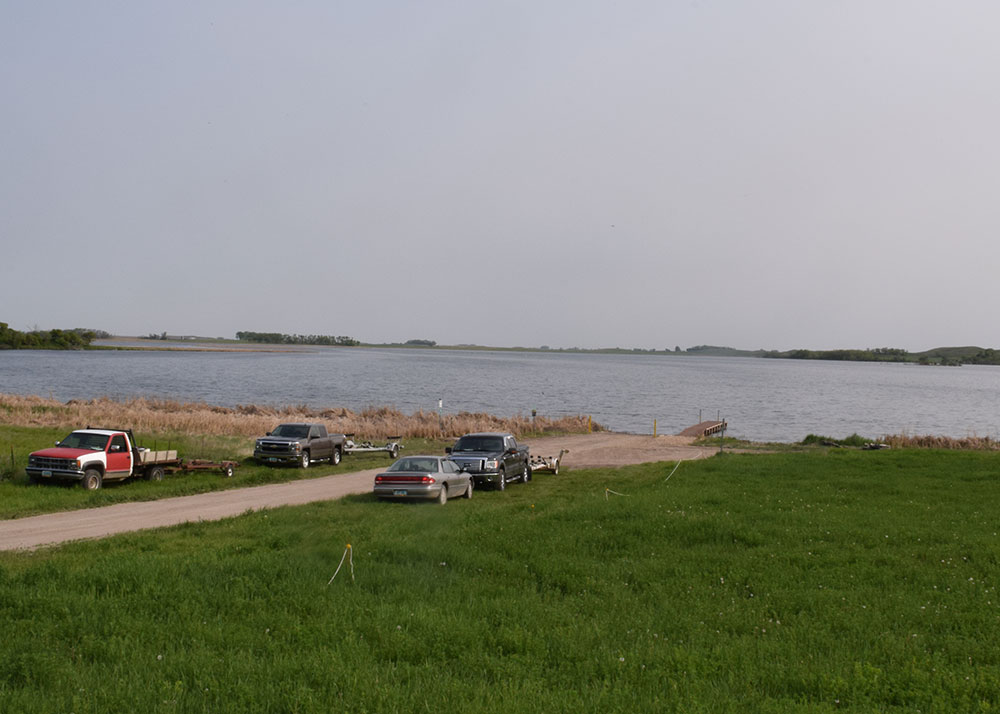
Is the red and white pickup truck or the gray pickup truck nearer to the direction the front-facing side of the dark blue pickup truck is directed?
the red and white pickup truck

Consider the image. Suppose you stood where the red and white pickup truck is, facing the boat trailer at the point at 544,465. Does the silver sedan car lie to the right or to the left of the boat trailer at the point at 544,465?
right

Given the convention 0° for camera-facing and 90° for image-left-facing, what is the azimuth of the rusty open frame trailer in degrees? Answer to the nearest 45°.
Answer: approximately 45°

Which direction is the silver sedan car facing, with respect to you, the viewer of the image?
facing away from the viewer and to the right of the viewer

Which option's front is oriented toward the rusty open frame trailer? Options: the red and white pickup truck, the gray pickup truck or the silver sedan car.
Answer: the gray pickup truck

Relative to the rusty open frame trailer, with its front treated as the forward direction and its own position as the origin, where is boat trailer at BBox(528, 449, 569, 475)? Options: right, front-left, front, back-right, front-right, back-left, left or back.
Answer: back-left

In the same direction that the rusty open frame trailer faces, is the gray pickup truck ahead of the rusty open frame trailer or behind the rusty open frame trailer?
behind

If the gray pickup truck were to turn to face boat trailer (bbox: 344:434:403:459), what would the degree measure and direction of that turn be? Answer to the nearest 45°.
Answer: approximately 180°
